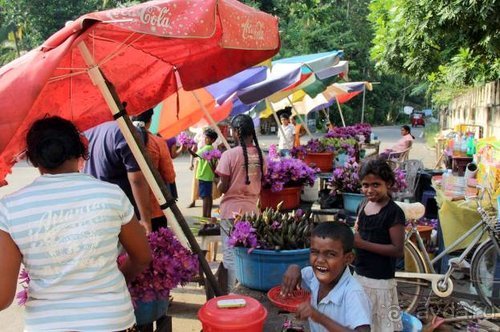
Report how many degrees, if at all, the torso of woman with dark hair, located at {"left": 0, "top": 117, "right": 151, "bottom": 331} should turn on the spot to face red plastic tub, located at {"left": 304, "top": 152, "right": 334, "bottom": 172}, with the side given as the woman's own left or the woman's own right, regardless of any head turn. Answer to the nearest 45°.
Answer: approximately 45° to the woman's own right

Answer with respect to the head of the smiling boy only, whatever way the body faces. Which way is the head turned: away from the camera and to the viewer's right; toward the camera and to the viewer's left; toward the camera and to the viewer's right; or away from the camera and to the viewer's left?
toward the camera and to the viewer's left

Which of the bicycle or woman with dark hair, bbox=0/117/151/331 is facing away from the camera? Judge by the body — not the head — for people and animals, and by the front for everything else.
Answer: the woman with dark hair

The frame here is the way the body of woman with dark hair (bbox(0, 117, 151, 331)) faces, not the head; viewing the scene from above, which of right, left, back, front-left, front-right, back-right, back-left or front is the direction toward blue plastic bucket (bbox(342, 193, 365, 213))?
front-right

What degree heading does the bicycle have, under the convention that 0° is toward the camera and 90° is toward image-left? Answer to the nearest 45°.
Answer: approximately 270°

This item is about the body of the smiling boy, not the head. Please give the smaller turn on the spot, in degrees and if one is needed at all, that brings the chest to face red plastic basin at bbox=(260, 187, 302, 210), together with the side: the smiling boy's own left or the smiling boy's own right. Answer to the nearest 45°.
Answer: approximately 135° to the smiling boy's own right

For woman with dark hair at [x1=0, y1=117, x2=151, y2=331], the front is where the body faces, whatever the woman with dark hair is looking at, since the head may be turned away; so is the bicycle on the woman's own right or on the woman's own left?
on the woman's own right

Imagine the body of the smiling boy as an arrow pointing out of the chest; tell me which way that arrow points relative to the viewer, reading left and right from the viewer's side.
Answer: facing the viewer and to the left of the viewer

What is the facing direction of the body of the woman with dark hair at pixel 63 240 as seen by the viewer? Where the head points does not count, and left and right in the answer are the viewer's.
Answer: facing away from the viewer

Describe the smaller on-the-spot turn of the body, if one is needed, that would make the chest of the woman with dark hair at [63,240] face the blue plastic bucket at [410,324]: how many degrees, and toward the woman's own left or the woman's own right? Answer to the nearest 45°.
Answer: approximately 90° to the woman's own right

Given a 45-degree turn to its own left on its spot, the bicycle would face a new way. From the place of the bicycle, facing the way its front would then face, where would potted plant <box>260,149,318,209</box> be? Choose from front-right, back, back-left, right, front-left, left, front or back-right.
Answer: back-left

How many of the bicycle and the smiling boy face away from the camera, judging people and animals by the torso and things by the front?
0
